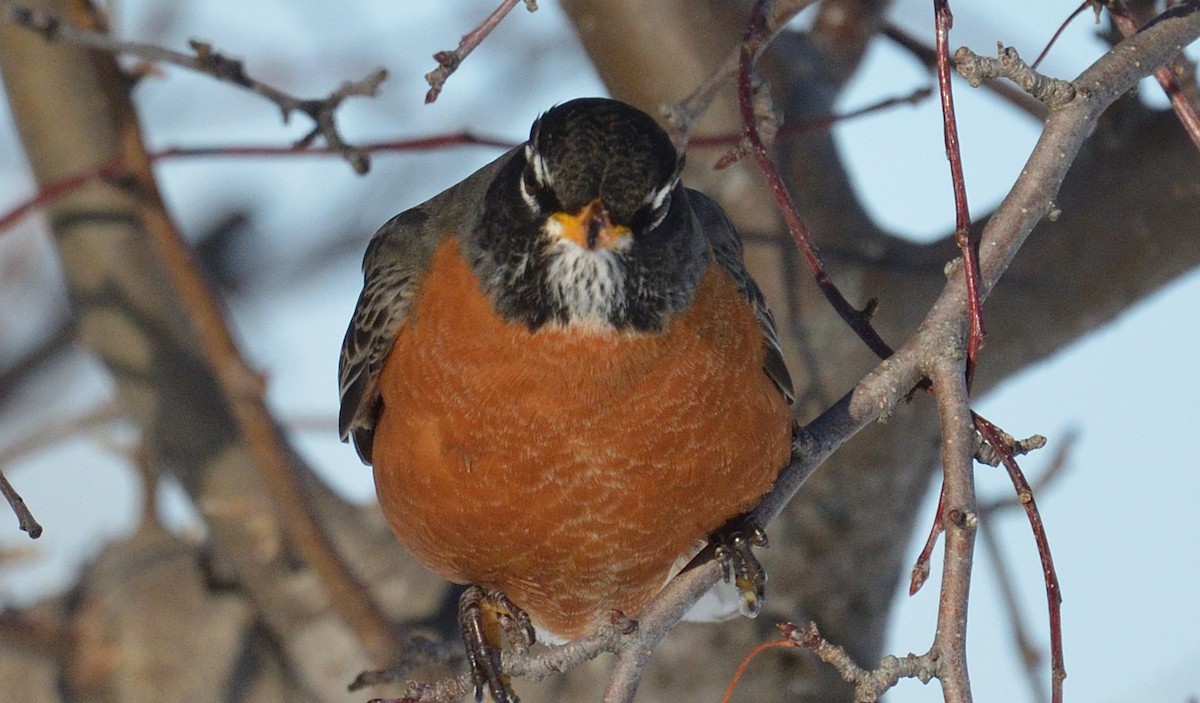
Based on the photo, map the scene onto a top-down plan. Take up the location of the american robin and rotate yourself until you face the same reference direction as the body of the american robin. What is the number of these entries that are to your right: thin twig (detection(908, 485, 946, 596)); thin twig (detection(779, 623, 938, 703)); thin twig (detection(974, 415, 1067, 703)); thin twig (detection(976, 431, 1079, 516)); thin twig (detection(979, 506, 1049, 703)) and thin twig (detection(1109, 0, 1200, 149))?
0

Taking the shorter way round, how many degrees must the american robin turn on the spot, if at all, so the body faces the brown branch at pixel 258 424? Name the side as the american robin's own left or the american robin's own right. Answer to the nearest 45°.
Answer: approximately 135° to the american robin's own right

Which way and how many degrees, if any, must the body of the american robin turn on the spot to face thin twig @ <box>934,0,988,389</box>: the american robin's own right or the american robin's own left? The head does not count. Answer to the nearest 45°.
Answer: approximately 45° to the american robin's own left

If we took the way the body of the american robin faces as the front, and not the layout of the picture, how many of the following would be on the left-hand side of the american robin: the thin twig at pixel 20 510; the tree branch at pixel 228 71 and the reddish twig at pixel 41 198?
0

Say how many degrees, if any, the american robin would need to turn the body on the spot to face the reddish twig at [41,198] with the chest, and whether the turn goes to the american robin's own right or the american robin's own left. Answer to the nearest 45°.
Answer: approximately 135° to the american robin's own right

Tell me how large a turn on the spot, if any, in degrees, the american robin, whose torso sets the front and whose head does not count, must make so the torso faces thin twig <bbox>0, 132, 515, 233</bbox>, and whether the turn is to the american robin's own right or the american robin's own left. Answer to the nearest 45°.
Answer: approximately 135° to the american robin's own right

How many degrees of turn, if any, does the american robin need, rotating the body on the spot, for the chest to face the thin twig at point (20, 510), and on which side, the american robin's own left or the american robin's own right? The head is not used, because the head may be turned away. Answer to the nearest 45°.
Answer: approximately 45° to the american robin's own right

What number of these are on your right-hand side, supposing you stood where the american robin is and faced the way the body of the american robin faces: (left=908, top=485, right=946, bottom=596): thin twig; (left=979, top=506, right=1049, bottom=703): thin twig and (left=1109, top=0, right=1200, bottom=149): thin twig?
0

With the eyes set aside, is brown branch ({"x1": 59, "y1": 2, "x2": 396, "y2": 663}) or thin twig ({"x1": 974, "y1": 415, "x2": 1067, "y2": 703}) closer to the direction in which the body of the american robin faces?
the thin twig

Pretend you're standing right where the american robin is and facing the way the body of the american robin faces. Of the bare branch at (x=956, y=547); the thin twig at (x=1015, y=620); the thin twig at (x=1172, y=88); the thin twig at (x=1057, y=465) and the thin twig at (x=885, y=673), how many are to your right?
0

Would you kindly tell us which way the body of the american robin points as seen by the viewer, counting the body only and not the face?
toward the camera

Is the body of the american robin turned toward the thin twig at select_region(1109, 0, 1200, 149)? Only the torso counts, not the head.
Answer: no

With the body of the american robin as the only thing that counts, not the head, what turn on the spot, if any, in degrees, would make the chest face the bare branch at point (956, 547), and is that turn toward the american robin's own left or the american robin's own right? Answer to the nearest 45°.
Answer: approximately 45° to the american robin's own left
